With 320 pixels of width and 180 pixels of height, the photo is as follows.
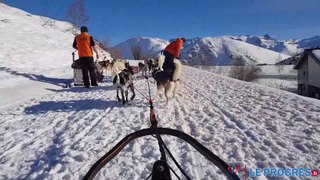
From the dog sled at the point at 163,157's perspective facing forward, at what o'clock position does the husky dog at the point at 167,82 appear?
The husky dog is roughly at 12 o'clock from the dog sled.

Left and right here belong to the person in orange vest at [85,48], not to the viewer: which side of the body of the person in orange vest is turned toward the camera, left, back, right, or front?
back

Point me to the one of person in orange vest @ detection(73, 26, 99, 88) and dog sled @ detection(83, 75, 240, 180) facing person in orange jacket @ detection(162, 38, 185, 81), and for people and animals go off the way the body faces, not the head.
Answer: the dog sled

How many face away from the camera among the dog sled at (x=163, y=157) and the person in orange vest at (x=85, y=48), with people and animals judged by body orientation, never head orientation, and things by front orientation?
2

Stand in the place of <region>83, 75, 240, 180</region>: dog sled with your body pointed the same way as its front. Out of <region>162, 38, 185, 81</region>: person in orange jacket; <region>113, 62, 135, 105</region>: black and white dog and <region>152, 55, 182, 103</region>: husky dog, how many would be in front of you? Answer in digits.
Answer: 3

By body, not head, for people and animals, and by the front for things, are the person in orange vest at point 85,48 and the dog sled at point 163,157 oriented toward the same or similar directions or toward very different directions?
same or similar directions

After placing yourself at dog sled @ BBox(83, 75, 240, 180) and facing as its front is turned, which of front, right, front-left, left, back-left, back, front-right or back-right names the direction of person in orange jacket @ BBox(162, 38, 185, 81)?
front

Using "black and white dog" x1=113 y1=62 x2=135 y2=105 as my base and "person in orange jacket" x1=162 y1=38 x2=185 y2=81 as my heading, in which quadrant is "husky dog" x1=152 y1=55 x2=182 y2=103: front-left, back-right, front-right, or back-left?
front-right

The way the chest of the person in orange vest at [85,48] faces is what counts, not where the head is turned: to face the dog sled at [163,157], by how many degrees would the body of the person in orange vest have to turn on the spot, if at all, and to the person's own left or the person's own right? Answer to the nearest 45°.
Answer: approximately 180°

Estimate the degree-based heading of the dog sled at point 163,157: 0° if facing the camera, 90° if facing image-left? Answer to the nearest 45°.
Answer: approximately 180°

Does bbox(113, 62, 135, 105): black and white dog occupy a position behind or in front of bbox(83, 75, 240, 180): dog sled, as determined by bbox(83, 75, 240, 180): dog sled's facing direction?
in front
